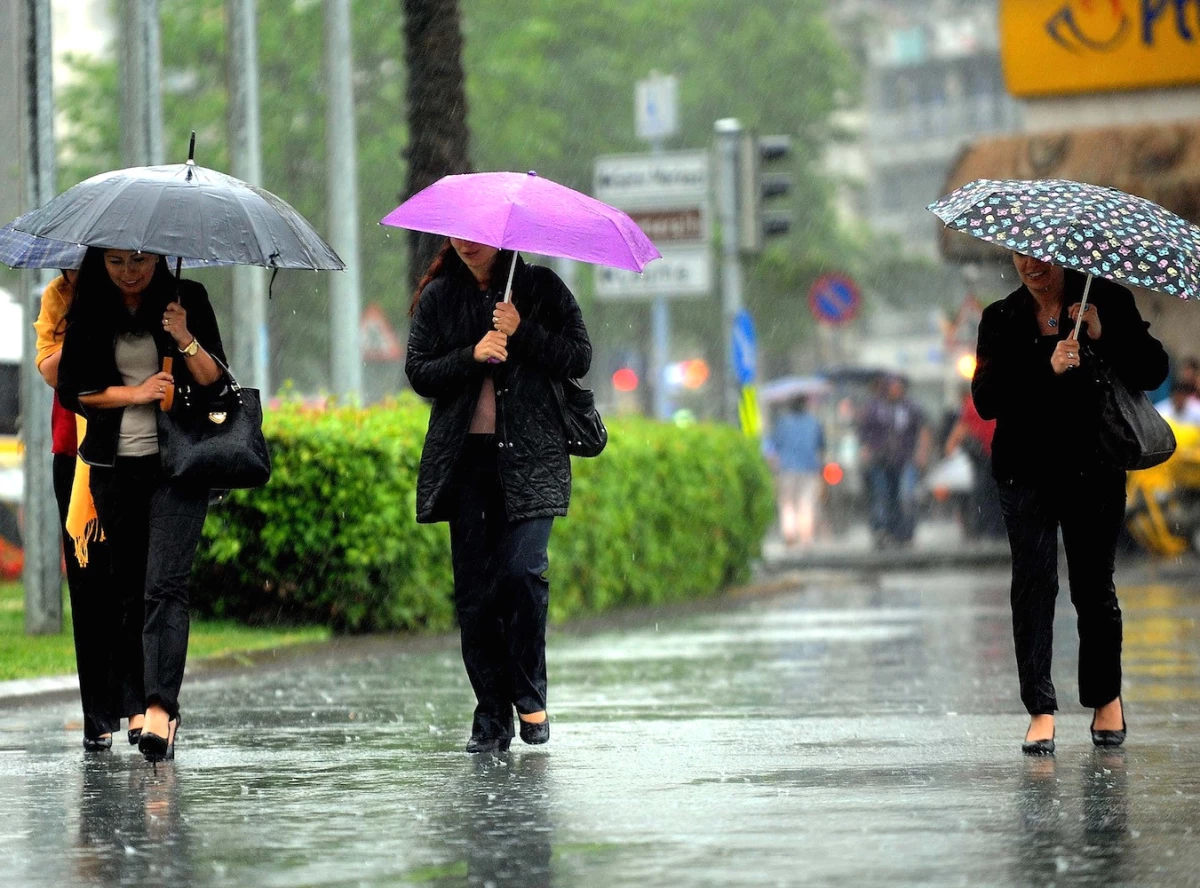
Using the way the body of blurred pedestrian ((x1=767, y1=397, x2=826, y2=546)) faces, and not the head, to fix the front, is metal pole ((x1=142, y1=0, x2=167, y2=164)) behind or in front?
behind

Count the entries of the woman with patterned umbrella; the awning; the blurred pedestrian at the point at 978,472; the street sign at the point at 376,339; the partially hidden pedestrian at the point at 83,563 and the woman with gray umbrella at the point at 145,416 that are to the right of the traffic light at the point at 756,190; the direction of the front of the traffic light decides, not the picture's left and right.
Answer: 3

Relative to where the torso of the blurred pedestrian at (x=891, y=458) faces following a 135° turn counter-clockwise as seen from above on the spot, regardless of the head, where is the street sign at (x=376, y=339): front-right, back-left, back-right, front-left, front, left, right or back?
back-left

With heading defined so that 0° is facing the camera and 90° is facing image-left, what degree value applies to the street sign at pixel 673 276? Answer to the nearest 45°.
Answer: approximately 0°

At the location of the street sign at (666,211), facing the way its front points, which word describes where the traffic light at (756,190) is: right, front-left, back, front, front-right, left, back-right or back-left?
back-left

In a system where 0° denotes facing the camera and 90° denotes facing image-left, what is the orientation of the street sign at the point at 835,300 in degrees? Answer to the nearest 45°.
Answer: approximately 0°

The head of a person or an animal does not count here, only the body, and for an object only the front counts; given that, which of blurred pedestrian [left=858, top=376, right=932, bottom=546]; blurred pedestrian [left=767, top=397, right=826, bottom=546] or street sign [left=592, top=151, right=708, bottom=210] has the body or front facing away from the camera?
blurred pedestrian [left=767, top=397, right=826, bottom=546]

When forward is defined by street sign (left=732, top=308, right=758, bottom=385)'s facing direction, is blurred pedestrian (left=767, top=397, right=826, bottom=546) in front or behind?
behind
